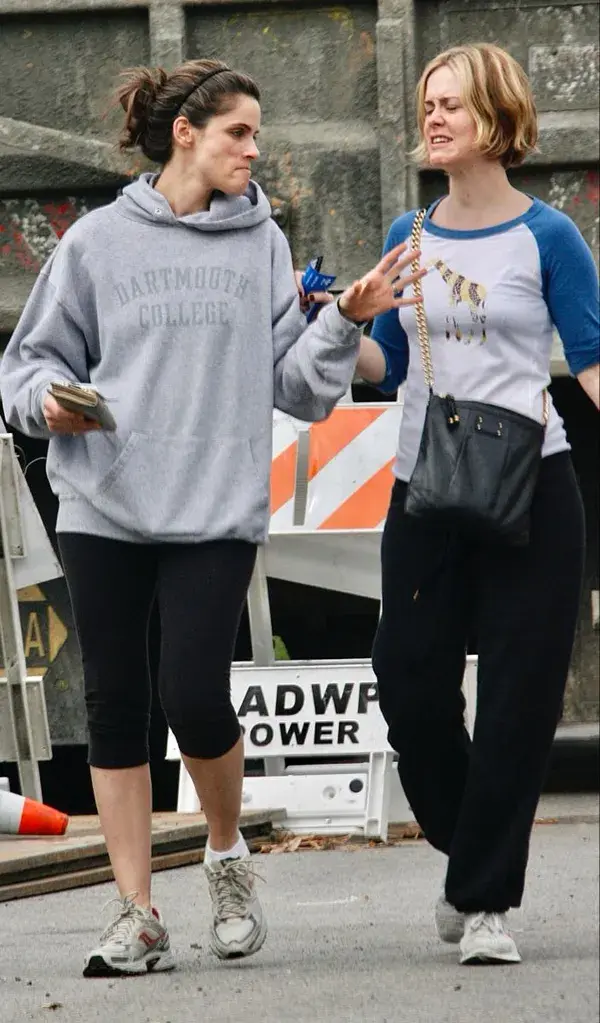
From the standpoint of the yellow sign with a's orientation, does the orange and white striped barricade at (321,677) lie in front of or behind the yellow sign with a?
in front

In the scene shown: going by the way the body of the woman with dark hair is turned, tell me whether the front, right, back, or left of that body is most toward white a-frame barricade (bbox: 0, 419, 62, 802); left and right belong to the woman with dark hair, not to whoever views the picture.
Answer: back

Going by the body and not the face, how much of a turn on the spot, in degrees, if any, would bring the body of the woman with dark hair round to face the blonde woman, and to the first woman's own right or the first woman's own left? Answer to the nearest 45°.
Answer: approximately 90° to the first woman's own left

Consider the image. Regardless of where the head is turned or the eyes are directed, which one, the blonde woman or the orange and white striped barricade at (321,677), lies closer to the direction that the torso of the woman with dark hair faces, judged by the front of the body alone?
the blonde woman

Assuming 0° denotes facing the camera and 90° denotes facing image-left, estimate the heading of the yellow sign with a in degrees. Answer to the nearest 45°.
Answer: approximately 0°

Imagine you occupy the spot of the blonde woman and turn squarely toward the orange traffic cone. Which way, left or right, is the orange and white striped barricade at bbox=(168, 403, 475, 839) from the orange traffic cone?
right

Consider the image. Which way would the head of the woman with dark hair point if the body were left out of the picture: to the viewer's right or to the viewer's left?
to the viewer's right

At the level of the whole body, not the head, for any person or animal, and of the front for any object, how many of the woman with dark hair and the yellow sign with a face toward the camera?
2

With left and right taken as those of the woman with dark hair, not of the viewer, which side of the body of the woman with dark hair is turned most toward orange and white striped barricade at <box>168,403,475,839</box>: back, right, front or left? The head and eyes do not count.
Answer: back
